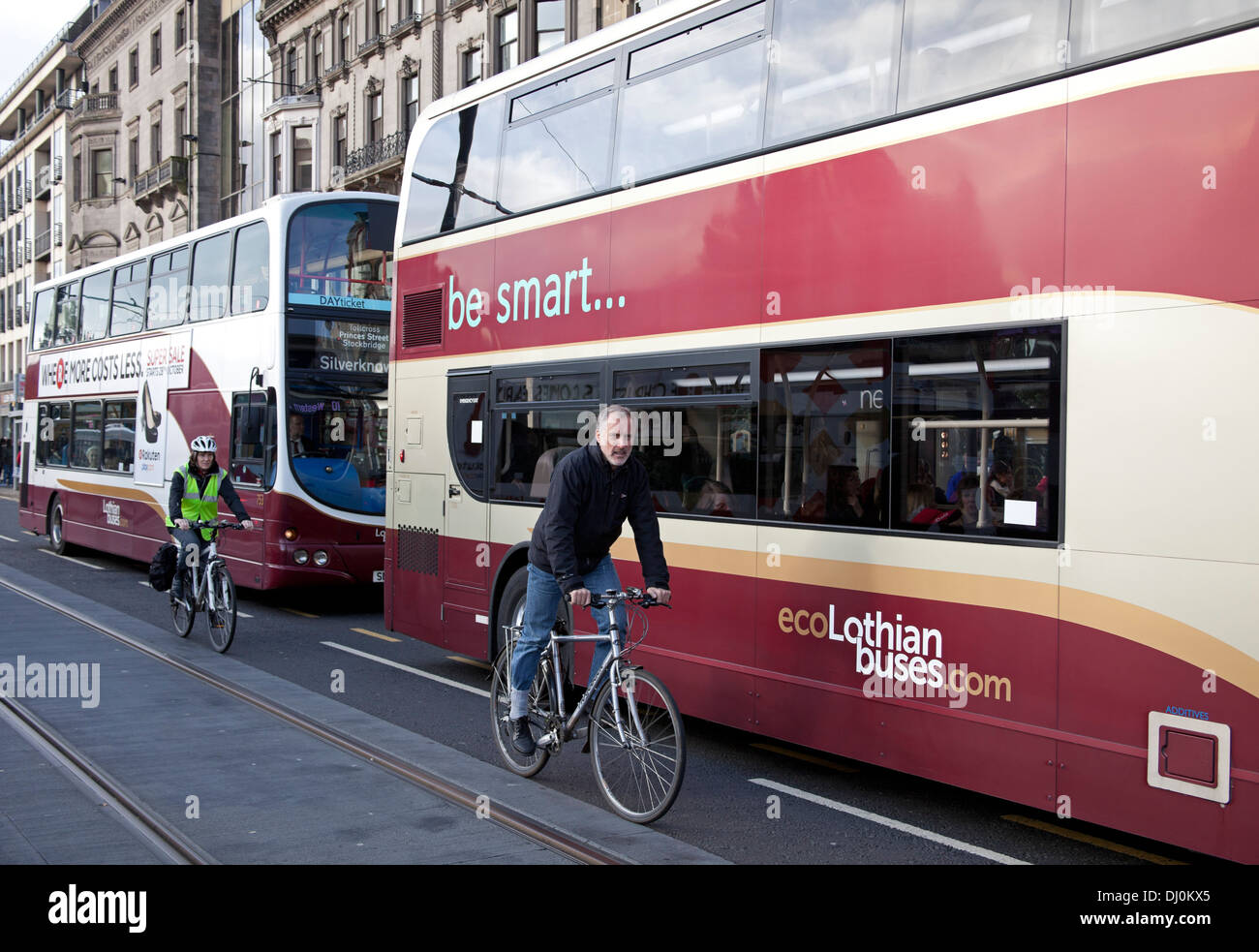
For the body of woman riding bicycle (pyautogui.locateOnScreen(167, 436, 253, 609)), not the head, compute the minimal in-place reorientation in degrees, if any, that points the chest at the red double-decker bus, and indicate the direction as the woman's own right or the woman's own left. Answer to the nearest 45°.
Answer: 0° — they already face it

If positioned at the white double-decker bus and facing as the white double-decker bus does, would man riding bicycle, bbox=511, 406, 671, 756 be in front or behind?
in front

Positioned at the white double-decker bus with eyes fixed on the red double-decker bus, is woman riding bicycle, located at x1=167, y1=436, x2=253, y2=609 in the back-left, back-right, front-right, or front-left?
front-right

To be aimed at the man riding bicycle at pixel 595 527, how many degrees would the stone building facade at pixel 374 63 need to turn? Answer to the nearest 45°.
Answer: approximately 45° to its left

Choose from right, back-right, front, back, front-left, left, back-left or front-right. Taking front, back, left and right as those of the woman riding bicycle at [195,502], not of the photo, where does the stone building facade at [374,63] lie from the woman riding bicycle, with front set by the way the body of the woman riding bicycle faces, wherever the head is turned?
back-left

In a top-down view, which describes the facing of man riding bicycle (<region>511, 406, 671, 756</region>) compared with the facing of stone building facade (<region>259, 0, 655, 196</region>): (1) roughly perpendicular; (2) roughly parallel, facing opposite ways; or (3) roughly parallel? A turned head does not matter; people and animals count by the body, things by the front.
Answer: roughly perpendicular

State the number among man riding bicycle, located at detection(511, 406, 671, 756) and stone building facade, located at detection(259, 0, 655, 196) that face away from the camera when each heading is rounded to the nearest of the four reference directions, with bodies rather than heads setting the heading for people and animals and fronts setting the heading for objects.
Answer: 0

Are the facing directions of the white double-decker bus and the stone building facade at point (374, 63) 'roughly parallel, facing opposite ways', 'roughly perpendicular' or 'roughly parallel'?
roughly perpendicular

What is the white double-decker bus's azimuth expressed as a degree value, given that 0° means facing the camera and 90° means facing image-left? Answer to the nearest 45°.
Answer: approximately 315°

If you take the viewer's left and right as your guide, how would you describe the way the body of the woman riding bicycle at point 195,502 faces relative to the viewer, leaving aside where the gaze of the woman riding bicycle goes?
facing the viewer and to the right of the viewer

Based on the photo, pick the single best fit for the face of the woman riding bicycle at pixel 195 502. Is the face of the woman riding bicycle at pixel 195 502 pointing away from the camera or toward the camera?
toward the camera
